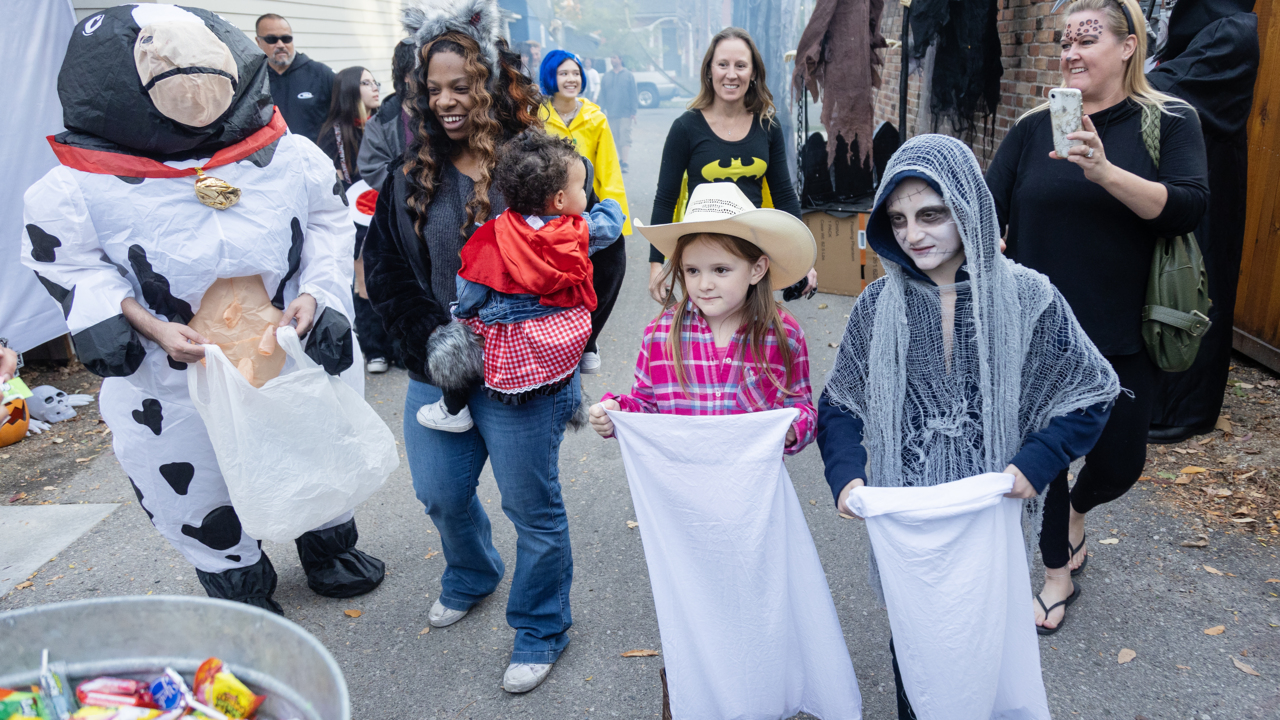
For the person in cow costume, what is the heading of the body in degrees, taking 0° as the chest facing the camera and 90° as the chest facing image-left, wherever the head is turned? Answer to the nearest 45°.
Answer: approximately 315°

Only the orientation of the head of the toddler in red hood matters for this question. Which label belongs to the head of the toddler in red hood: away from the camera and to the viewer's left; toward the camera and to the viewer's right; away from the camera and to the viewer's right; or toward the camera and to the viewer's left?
away from the camera and to the viewer's right

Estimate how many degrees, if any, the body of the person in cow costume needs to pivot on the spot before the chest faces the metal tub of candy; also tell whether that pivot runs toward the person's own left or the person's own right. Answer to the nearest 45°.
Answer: approximately 45° to the person's own right

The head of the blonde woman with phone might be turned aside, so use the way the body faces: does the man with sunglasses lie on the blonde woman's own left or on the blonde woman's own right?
on the blonde woman's own right

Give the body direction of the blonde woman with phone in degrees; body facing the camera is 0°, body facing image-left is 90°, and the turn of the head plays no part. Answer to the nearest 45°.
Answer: approximately 45°

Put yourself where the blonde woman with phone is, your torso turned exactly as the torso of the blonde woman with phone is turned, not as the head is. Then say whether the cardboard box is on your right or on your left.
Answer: on your right
